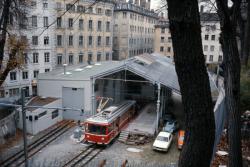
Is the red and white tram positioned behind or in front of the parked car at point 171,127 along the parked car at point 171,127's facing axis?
in front

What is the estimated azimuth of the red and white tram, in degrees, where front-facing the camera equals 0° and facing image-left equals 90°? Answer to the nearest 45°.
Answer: approximately 45°

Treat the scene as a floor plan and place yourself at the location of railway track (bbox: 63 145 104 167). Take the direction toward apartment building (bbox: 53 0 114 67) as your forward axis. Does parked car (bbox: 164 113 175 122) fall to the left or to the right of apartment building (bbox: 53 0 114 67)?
right

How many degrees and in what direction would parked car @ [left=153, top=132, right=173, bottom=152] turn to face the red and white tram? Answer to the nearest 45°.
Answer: approximately 45° to its right

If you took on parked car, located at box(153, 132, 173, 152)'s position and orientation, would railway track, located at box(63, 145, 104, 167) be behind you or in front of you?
in front

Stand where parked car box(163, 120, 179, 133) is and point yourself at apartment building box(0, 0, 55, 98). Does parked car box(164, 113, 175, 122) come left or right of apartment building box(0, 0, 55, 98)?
right

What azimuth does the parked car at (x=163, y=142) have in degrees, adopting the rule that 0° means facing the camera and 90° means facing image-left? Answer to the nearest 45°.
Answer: approximately 45°

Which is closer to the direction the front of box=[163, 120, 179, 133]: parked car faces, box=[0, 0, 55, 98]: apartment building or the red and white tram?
the red and white tram
